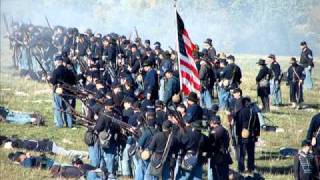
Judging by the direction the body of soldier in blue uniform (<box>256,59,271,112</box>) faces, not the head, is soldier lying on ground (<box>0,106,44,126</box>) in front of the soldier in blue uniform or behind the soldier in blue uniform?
in front

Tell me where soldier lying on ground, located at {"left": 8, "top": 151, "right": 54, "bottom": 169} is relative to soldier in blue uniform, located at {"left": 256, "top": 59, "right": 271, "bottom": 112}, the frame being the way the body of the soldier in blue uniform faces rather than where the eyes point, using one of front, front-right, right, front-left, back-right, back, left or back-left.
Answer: front-left

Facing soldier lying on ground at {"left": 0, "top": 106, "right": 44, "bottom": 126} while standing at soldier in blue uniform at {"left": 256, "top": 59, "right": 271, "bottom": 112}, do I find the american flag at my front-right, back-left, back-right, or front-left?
front-left

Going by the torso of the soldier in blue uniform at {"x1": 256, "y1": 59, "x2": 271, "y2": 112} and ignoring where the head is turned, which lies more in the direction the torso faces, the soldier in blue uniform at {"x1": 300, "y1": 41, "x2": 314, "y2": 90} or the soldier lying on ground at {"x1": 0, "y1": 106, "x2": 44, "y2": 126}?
the soldier lying on ground

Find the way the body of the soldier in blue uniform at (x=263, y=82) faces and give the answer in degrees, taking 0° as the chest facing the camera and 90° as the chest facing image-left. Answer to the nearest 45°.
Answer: approximately 90°

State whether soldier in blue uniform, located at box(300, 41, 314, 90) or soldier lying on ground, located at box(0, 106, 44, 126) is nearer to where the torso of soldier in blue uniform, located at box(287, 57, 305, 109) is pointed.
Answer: the soldier lying on ground
